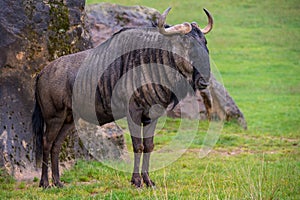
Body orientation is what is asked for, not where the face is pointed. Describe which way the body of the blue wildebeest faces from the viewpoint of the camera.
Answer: to the viewer's right
